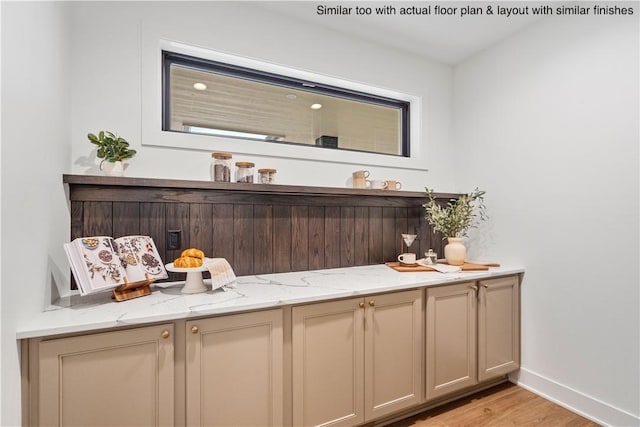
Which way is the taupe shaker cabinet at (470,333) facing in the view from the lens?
facing the viewer and to the right of the viewer

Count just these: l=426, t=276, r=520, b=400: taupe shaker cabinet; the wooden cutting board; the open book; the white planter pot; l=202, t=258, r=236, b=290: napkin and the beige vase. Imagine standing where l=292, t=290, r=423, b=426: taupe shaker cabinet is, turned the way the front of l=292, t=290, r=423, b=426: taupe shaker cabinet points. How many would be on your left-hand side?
3

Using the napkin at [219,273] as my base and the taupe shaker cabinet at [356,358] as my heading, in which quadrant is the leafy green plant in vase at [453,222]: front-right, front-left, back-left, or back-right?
front-left

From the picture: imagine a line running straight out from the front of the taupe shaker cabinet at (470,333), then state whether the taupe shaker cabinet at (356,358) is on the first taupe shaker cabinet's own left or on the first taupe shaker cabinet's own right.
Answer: on the first taupe shaker cabinet's own right

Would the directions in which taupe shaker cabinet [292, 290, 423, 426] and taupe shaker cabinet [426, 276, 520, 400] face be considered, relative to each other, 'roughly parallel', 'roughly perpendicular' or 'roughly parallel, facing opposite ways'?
roughly parallel

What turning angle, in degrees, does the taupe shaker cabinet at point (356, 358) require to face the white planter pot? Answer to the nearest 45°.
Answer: approximately 135° to its right

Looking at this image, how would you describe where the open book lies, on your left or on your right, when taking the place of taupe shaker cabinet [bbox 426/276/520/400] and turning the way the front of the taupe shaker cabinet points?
on your right

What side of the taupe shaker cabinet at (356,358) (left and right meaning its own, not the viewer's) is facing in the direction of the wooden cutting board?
left

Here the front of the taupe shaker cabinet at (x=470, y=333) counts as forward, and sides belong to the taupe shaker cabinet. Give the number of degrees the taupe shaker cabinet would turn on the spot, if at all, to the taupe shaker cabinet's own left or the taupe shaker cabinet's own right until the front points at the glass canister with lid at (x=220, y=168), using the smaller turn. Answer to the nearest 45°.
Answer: approximately 90° to the taupe shaker cabinet's own right

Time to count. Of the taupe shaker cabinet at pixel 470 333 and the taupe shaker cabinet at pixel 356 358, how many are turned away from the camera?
0

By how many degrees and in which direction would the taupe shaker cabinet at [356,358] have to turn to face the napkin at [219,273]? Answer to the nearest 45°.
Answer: approximately 135° to its right
